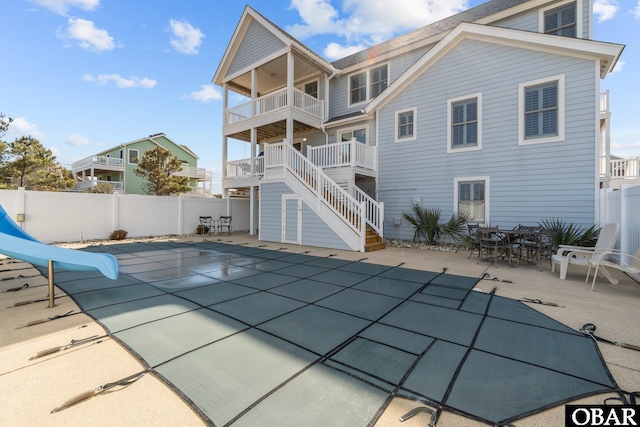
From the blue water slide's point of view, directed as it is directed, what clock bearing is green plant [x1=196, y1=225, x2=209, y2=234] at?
The green plant is roughly at 10 o'clock from the blue water slide.

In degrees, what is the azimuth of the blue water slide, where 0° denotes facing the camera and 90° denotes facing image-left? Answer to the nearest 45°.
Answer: approximately 270°

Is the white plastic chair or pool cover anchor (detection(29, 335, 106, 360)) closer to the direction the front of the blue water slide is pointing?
the white plastic chair

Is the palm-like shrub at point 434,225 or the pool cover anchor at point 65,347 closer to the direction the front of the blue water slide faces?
the palm-like shrub

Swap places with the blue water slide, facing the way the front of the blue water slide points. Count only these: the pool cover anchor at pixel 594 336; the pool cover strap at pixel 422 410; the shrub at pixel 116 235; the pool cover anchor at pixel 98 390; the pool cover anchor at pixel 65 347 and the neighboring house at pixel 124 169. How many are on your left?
2

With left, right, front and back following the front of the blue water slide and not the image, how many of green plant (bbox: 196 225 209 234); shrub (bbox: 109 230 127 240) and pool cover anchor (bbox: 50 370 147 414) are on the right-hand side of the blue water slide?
1

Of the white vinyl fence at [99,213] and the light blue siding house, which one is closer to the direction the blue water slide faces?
the light blue siding house

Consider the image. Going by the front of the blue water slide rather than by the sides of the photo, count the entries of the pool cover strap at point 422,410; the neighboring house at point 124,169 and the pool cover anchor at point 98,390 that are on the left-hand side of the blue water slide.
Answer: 1

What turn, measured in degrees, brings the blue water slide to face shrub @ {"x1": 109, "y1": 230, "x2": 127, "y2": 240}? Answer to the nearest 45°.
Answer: approximately 90° to its left

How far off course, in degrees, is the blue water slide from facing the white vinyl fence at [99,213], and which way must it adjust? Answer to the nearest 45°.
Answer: approximately 90° to its left

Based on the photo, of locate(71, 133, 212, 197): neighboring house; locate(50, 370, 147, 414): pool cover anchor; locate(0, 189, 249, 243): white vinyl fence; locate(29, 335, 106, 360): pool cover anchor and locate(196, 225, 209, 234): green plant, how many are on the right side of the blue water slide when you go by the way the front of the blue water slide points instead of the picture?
2

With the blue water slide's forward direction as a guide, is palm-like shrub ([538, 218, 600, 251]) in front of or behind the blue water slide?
in front

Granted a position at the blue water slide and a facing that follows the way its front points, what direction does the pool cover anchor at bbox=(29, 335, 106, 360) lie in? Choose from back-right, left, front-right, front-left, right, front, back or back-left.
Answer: right

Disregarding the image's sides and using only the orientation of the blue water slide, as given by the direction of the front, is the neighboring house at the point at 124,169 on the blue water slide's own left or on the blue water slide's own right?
on the blue water slide's own left
